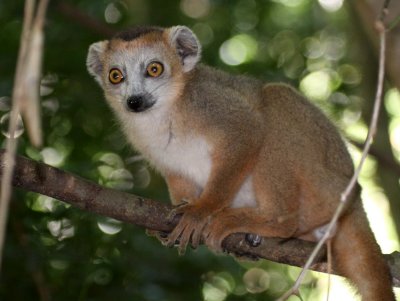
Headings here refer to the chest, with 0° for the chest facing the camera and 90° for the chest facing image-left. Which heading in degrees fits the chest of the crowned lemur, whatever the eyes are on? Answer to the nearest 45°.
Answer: approximately 45°
